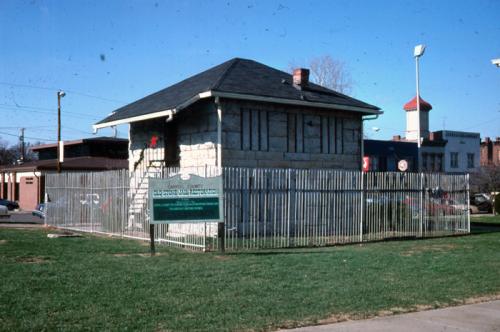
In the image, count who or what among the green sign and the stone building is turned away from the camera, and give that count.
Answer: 0

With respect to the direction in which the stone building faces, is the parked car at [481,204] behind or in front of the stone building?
behind

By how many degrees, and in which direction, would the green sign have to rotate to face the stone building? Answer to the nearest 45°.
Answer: approximately 180°

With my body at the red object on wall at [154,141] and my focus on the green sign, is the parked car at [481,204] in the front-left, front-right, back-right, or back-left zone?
back-left

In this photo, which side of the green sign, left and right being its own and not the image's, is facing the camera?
front

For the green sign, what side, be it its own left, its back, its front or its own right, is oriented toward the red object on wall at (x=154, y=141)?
back

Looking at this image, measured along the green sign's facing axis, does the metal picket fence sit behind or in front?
behind

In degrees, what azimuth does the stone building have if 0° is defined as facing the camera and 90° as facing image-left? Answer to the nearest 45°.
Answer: approximately 45°

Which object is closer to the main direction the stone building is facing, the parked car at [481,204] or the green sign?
the green sign

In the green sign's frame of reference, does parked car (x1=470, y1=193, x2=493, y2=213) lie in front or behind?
behind
